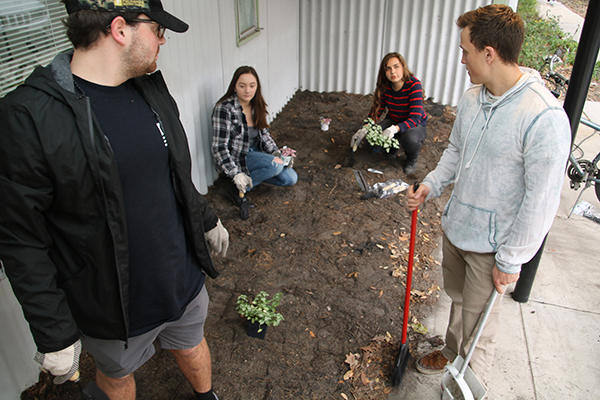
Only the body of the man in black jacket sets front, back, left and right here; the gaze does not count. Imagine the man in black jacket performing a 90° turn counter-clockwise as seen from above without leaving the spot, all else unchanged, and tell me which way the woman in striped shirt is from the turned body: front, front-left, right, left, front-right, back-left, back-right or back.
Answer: front

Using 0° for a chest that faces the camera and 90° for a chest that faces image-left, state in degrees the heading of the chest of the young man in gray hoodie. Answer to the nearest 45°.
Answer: approximately 45°

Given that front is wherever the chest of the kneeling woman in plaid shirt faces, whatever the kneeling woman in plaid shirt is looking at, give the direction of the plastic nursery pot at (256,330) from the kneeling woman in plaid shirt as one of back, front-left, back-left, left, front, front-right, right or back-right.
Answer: front-right

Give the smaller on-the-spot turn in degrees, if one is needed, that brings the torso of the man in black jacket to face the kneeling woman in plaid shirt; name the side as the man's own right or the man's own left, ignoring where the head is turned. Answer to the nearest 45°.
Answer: approximately 90° to the man's own left

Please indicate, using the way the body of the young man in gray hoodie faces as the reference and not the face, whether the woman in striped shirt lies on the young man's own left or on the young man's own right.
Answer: on the young man's own right

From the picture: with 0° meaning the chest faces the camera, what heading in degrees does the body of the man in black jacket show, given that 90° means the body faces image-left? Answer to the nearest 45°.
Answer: approximately 315°

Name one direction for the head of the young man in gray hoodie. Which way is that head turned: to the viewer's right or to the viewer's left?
to the viewer's left

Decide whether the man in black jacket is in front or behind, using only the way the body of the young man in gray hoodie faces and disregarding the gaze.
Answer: in front

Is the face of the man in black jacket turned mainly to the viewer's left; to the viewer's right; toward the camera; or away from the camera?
to the viewer's right

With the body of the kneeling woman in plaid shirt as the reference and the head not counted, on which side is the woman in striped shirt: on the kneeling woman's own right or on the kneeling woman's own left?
on the kneeling woman's own left

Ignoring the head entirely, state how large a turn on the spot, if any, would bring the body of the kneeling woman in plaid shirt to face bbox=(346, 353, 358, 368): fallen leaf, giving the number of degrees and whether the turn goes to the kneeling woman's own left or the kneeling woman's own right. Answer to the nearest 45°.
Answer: approximately 45° to the kneeling woman's own right

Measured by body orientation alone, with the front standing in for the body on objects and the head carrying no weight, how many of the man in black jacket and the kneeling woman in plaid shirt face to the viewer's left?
0
